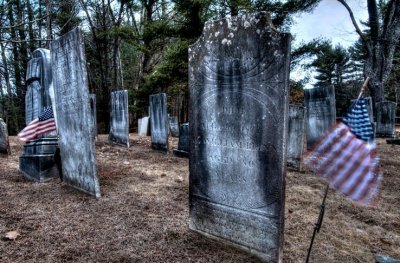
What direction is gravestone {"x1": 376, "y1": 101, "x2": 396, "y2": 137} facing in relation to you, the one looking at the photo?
facing the viewer

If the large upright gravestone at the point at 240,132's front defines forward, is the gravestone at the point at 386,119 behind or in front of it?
behind

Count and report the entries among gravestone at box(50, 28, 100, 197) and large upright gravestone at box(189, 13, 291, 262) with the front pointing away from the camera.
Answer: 0

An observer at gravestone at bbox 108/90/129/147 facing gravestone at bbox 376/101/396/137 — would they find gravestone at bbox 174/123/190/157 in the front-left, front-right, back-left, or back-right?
front-right

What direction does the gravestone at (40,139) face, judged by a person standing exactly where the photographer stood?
facing the viewer and to the left of the viewer

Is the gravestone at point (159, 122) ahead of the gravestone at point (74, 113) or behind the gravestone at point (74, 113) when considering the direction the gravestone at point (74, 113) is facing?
behind

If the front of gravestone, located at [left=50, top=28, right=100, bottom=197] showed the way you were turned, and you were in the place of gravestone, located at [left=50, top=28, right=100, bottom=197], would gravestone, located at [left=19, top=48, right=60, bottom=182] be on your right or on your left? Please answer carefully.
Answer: on your right

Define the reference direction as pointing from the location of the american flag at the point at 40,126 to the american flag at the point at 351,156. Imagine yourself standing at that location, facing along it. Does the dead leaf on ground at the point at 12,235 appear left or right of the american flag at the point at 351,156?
right

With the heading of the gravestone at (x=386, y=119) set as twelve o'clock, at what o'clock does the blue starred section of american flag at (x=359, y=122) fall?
The blue starred section of american flag is roughly at 12 o'clock from the gravestone.

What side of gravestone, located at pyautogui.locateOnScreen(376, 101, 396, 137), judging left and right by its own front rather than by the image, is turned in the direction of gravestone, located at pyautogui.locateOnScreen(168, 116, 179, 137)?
right

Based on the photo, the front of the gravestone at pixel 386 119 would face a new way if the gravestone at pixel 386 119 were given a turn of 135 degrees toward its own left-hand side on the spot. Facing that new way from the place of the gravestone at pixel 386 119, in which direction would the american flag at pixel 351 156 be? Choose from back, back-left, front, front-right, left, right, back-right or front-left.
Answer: back-right

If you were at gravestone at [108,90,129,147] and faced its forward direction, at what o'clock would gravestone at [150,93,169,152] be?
gravestone at [150,93,169,152] is roughly at 9 o'clock from gravestone at [108,90,129,147].
